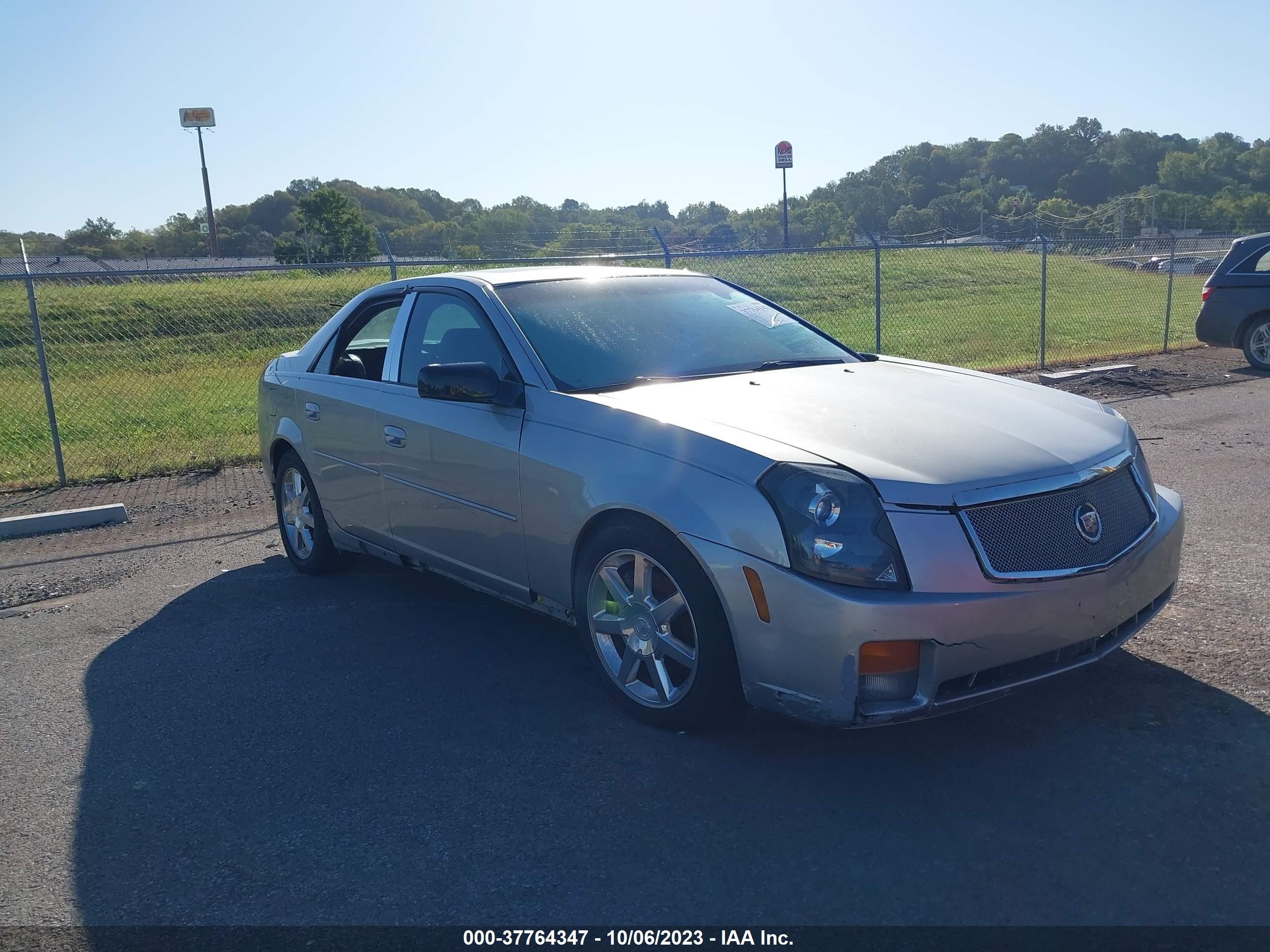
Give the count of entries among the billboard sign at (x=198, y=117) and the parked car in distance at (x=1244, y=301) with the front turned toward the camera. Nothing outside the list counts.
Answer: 1

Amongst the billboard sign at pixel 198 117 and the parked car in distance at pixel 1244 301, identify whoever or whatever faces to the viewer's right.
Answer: the parked car in distance

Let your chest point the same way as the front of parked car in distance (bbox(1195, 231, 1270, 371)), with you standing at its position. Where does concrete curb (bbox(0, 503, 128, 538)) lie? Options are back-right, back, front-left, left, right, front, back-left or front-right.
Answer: back-right

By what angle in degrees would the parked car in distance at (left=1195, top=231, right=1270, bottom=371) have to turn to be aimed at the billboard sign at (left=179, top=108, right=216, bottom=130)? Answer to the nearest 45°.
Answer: approximately 135° to its left

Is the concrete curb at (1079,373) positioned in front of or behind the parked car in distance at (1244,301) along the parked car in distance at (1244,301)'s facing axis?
behind

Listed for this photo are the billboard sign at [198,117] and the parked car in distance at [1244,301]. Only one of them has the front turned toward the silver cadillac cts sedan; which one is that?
the billboard sign

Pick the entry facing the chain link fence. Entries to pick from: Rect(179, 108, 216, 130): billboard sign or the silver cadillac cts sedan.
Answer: the billboard sign

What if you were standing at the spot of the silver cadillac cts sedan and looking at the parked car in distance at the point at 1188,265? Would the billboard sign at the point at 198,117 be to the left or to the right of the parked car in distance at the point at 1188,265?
left

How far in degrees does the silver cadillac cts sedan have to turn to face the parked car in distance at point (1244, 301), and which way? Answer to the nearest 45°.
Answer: approximately 90° to its left

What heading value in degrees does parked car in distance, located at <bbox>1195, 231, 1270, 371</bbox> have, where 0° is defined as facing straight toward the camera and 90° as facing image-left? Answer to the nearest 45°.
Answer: approximately 270°
